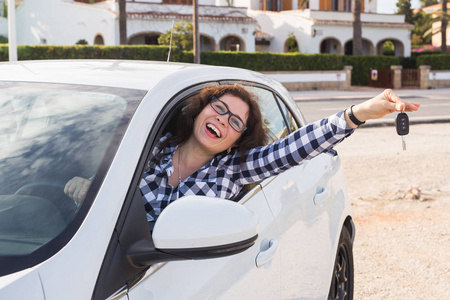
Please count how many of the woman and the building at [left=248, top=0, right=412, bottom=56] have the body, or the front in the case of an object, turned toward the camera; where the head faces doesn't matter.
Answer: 2

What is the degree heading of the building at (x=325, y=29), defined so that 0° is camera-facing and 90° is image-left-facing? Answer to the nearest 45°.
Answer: approximately 0°

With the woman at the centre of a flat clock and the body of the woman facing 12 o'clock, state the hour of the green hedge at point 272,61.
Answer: The green hedge is roughly at 6 o'clock from the woman.

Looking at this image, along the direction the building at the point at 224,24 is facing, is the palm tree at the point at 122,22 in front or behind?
in front

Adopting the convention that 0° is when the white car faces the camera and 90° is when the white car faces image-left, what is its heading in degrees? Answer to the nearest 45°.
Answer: approximately 45°

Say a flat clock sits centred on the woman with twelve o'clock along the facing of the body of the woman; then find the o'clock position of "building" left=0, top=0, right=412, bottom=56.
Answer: The building is roughly at 6 o'clock from the woman.

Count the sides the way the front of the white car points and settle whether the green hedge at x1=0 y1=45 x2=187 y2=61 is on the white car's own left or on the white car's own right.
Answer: on the white car's own right

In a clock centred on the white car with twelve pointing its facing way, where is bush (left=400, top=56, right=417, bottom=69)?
The bush is roughly at 5 o'clock from the white car.

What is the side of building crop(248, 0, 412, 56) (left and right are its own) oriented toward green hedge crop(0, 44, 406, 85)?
front

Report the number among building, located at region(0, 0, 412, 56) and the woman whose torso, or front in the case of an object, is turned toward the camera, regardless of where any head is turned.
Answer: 2

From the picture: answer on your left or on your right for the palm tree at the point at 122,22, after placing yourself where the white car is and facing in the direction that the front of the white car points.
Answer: on your right
